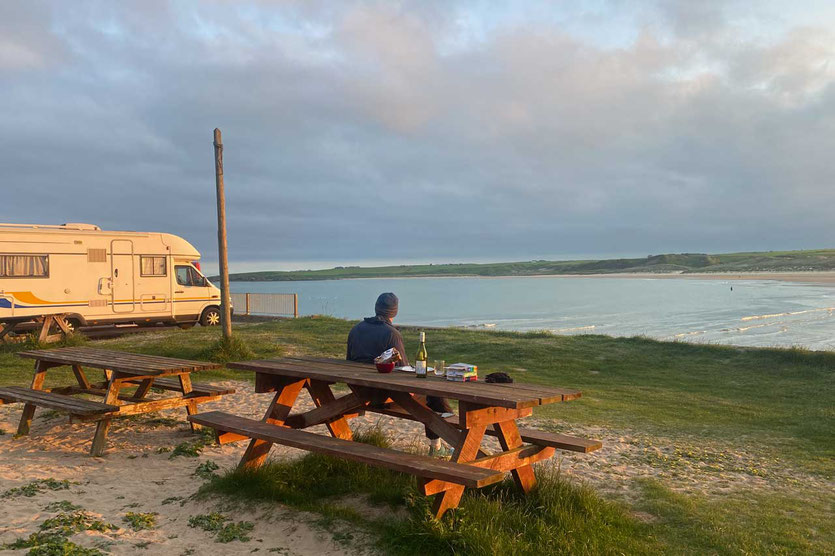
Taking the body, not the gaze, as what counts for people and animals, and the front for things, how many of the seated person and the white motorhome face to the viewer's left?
0

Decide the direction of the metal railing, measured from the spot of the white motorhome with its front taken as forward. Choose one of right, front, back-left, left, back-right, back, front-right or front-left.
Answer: front-left

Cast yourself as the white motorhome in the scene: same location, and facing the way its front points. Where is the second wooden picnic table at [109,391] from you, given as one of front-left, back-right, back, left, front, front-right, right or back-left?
right

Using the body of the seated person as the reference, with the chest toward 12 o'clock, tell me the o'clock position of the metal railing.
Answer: The metal railing is roughly at 10 o'clock from the seated person.

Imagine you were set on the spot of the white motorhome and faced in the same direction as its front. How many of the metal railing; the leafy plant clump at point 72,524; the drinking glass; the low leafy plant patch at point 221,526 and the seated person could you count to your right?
4

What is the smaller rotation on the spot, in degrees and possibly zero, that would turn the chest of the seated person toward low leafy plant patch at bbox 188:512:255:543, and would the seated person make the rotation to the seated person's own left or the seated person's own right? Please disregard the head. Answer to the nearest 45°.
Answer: approximately 180°

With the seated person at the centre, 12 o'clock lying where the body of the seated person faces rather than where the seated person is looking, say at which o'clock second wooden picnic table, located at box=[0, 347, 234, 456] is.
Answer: The second wooden picnic table is roughly at 8 o'clock from the seated person.

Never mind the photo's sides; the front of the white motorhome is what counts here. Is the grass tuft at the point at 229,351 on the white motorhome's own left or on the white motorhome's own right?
on the white motorhome's own right

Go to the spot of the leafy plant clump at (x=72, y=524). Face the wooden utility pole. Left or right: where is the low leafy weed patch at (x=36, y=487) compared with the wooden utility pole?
left

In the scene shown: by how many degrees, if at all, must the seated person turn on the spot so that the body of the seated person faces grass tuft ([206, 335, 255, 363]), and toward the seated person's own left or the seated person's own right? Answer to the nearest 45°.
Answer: approximately 90° to the seated person's own left

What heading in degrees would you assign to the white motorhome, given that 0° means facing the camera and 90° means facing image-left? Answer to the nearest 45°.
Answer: approximately 270°

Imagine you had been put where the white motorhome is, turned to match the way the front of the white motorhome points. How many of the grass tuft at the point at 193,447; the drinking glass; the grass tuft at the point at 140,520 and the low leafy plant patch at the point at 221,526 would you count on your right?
4

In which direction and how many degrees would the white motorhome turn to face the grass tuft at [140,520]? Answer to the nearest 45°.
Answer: approximately 90° to its right

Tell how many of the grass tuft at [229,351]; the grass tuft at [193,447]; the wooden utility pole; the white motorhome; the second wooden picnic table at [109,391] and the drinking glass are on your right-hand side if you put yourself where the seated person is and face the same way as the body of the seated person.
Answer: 1

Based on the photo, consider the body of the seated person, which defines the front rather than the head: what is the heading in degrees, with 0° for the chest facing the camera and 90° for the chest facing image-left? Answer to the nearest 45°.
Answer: approximately 225°
